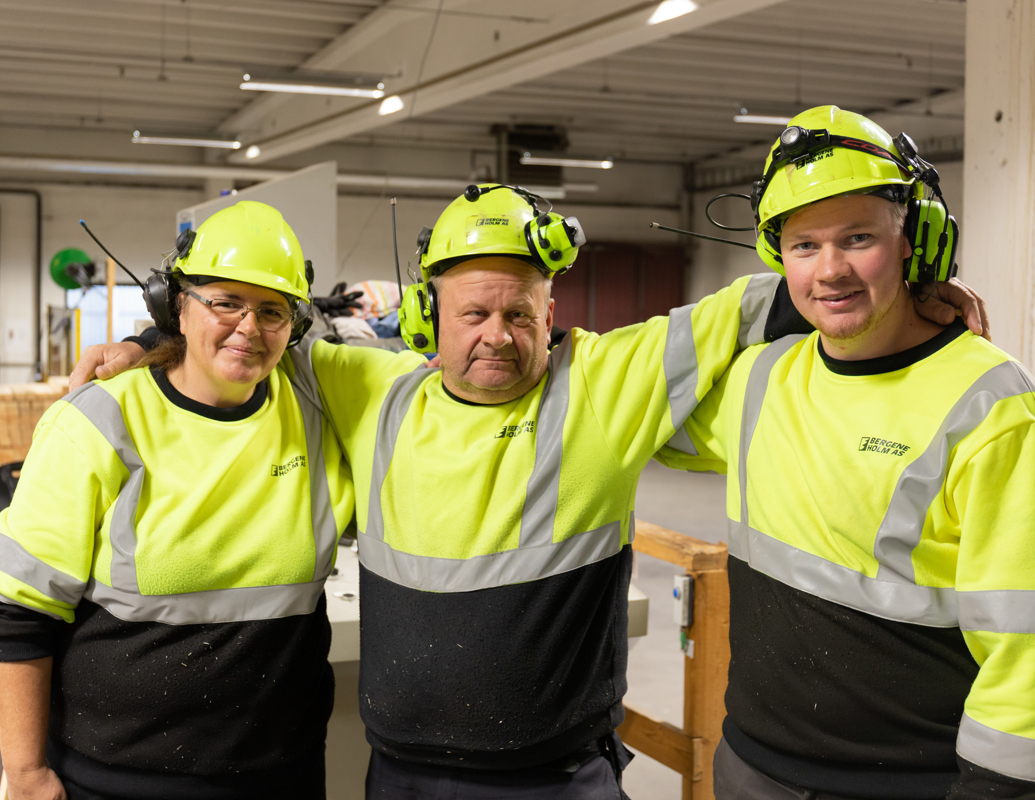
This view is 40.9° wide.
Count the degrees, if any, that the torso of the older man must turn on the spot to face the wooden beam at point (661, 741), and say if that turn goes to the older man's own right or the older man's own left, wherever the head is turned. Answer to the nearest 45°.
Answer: approximately 180°

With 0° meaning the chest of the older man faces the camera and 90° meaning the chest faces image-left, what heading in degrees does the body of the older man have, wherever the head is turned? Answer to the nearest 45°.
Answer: approximately 0°

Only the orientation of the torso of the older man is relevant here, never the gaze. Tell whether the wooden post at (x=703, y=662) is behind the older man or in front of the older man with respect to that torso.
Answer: behind

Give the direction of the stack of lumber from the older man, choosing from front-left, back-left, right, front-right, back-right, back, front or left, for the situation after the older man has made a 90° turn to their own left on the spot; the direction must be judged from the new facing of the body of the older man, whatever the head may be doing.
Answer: back-left

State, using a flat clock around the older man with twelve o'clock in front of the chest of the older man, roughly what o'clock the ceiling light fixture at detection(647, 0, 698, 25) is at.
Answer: The ceiling light fixture is roughly at 6 o'clock from the older man.

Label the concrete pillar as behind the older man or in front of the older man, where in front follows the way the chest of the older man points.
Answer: behind

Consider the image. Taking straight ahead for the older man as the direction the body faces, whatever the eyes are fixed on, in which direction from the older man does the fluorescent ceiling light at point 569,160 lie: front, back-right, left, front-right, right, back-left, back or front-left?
back
